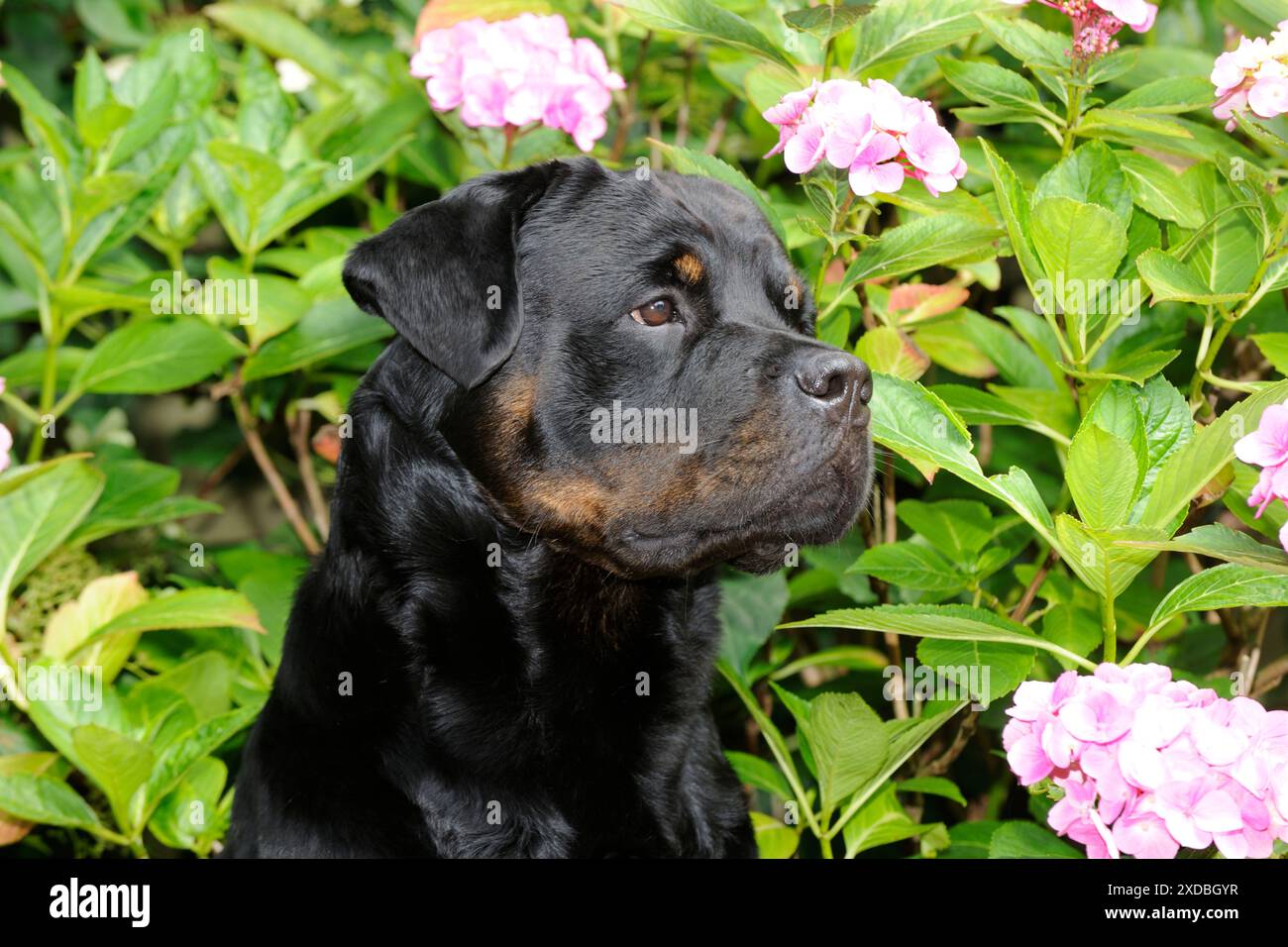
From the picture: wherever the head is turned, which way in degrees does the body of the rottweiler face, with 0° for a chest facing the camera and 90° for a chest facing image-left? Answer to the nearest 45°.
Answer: approximately 315°

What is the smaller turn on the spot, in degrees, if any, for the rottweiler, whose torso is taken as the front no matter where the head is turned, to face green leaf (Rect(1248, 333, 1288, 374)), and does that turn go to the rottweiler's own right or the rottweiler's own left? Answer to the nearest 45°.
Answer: approximately 45° to the rottweiler's own left
